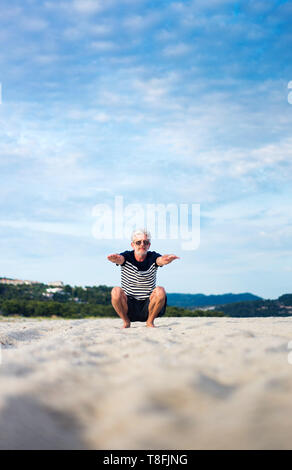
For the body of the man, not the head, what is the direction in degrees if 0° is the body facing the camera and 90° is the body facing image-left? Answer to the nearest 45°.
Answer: approximately 0°
